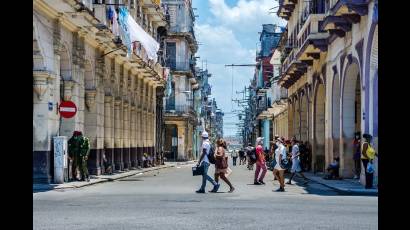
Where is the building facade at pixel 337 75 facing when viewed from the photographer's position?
facing the viewer and to the left of the viewer

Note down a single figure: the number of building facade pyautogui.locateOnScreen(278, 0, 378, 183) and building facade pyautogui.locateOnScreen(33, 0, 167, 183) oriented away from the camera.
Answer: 0

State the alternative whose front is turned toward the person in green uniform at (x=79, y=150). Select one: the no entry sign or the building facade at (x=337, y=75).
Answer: the building facade

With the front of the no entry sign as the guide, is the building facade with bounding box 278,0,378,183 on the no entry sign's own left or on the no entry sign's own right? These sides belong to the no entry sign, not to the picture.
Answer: on the no entry sign's own left

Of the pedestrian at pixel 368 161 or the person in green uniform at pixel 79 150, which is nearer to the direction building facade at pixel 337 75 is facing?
the person in green uniform

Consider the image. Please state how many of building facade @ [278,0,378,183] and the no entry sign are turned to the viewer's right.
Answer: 0

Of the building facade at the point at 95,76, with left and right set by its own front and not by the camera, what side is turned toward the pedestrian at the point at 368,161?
front

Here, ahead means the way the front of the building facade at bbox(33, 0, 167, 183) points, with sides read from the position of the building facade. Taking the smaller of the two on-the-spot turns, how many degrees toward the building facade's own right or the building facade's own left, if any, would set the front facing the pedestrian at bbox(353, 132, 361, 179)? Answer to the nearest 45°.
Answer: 0° — it already faces them

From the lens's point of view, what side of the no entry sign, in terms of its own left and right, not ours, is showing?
front

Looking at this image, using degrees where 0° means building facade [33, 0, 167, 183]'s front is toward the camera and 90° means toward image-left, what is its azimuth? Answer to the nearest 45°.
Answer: approximately 315°

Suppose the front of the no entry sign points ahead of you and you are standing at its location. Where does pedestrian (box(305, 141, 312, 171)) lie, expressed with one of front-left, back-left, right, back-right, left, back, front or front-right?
back-left

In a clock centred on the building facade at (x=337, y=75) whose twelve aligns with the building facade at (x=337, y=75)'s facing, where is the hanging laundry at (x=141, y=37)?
The hanging laundry is roughly at 2 o'clock from the building facade.

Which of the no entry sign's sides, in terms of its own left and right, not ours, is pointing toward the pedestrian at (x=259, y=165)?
left

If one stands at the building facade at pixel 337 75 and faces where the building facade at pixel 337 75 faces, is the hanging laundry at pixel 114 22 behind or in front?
in front

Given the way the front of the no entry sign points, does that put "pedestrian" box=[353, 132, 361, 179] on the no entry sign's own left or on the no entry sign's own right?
on the no entry sign's own left
